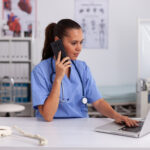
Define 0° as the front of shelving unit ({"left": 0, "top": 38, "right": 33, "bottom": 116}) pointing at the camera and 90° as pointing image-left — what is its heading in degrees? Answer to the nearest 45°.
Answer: approximately 0°

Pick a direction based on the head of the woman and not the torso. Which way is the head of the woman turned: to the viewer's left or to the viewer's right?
to the viewer's right

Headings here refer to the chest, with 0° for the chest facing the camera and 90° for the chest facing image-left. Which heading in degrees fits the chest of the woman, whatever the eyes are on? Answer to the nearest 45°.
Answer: approximately 315°

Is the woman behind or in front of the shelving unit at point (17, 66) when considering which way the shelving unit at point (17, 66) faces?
in front
